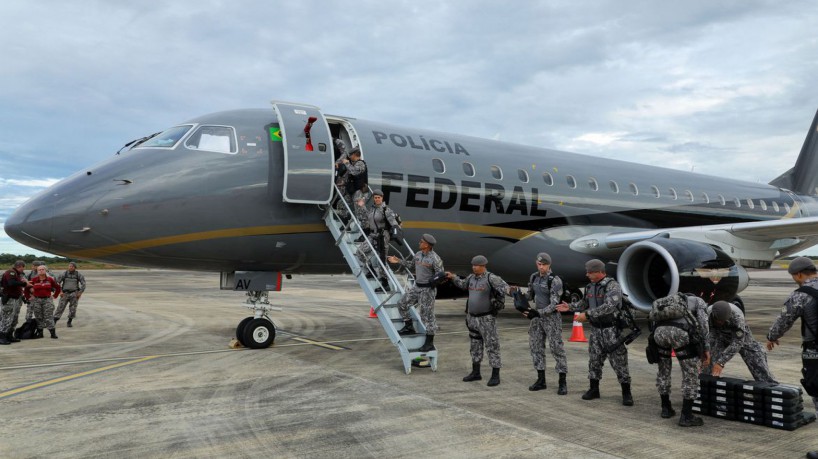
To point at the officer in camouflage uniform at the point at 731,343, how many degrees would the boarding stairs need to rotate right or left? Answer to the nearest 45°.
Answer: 0° — it already faces them

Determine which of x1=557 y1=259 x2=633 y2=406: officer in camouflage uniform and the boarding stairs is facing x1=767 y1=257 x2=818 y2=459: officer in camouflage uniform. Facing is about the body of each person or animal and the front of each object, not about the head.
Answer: the boarding stairs

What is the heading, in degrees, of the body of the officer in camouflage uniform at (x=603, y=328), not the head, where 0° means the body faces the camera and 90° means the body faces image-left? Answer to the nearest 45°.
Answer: approximately 45°

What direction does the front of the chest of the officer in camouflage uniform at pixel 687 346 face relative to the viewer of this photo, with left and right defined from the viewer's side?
facing away from the viewer and to the right of the viewer
